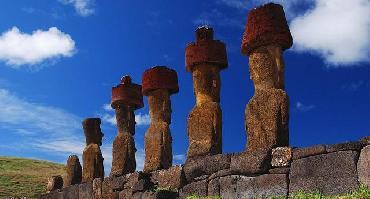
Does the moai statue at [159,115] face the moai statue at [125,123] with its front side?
no

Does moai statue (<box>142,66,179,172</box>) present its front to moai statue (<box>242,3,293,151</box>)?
no
